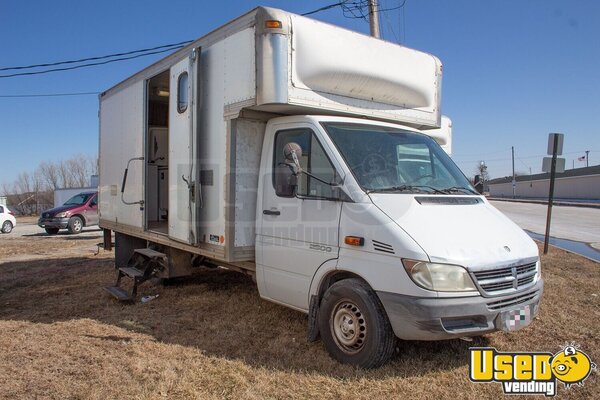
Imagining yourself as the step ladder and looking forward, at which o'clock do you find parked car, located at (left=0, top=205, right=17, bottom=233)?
The parked car is roughly at 4 o'clock from the step ladder.

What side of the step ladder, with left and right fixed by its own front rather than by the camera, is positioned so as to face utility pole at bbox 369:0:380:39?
back

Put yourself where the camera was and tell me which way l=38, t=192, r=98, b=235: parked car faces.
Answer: facing the viewer and to the left of the viewer

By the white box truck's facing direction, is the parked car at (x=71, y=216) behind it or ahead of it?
behind

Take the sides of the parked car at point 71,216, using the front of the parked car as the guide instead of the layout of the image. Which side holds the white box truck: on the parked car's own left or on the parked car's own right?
on the parked car's own left

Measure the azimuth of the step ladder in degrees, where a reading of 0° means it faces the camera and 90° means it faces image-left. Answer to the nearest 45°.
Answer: approximately 45°

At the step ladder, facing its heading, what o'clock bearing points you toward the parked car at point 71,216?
The parked car is roughly at 4 o'clock from the step ladder.

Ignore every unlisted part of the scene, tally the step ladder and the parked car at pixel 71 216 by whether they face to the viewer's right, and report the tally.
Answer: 0

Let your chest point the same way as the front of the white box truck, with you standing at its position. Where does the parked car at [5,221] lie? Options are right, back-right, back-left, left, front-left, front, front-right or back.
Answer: back

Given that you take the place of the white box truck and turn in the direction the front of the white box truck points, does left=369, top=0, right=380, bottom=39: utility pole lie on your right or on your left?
on your left

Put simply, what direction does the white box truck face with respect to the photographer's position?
facing the viewer and to the right of the viewer
